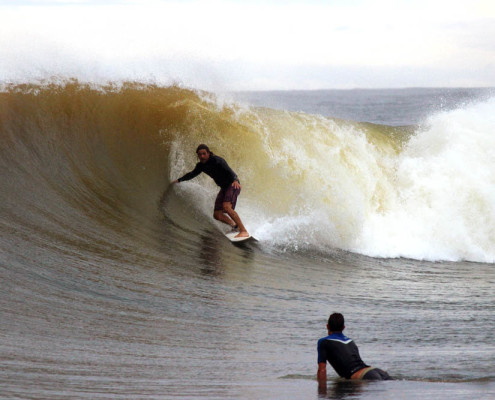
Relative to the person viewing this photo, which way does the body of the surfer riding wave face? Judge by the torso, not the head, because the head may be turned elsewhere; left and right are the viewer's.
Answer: facing the viewer and to the left of the viewer

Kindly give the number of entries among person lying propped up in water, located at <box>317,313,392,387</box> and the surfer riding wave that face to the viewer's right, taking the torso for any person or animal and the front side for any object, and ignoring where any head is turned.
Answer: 0

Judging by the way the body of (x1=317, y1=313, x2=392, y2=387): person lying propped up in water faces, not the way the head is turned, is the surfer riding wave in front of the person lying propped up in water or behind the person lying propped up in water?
in front

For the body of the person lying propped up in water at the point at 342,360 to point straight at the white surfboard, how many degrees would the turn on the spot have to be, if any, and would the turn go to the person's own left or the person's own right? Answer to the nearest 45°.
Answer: approximately 45° to the person's own right

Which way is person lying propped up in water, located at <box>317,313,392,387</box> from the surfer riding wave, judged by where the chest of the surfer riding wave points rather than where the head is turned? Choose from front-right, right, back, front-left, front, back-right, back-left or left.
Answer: front-left

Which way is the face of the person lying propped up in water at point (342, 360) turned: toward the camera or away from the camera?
away from the camera

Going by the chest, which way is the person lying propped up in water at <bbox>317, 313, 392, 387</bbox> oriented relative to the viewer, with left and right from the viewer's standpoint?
facing away from the viewer and to the left of the viewer
